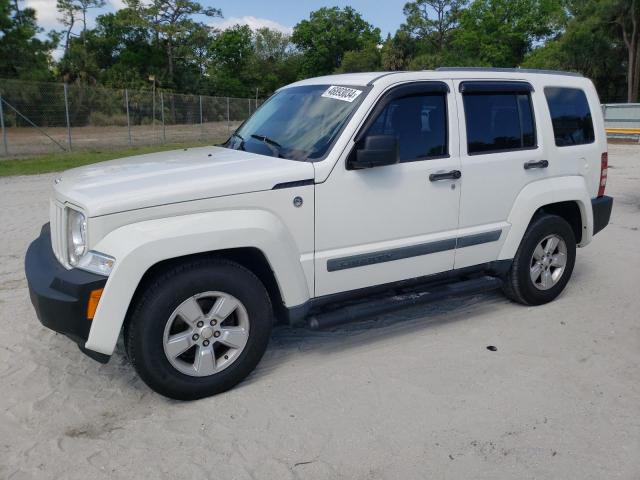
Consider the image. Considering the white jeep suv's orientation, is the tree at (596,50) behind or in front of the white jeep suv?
behind

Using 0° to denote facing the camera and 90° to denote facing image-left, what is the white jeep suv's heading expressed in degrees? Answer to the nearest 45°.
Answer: approximately 45°

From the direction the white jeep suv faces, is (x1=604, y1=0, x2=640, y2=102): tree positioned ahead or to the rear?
to the rear

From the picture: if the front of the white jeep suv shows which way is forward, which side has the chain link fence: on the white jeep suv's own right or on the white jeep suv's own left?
on the white jeep suv's own right
